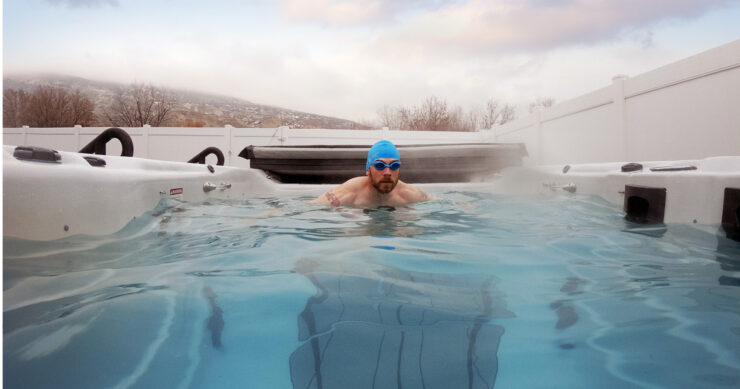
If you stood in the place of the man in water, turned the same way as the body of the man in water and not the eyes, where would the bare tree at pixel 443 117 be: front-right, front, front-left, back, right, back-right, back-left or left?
back

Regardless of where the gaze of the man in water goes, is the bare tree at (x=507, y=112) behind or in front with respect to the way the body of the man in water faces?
behind

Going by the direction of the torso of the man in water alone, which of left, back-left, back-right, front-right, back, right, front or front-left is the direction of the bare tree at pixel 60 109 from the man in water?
back-right

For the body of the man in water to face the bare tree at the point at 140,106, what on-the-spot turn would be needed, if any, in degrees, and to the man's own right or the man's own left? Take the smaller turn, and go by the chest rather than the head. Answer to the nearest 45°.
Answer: approximately 135° to the man's own right

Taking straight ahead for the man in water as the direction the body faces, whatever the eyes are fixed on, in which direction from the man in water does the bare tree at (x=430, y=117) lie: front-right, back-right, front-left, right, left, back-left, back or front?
back

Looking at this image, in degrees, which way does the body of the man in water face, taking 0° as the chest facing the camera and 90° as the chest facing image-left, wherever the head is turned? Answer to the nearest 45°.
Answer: approximately 0°

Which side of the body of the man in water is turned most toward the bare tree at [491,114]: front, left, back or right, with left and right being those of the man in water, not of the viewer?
back
